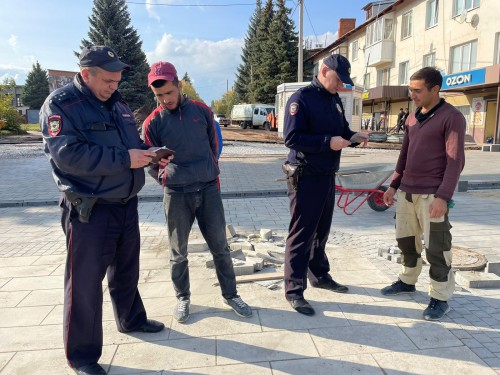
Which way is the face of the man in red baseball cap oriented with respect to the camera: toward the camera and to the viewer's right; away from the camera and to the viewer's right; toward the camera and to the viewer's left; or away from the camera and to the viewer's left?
toward the camera and to the viewer's left

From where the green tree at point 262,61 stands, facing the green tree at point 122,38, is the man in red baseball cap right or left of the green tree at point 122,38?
left

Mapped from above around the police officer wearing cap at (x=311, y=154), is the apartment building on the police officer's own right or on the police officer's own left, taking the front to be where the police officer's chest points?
on the police officer's own left

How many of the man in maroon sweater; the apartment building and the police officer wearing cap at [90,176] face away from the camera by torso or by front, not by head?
0

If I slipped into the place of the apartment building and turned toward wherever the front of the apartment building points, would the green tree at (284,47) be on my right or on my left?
on my right

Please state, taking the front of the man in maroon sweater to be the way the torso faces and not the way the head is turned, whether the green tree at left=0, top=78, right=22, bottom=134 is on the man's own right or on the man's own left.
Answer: on the man's own right

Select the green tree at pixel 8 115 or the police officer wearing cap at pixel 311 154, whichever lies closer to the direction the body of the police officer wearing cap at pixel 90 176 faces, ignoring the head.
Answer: the police officer wearing cap

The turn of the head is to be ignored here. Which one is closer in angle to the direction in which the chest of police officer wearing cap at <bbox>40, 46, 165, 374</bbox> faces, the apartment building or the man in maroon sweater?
the man in maroon sweater

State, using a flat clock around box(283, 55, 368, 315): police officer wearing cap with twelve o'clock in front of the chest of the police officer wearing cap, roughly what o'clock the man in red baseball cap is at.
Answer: The man in red baseball cap is roughly at 4 o'clock from the police officer wearing cap.

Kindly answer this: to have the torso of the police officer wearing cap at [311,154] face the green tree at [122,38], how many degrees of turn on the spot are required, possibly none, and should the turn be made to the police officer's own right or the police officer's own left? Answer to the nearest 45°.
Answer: approximately 180°

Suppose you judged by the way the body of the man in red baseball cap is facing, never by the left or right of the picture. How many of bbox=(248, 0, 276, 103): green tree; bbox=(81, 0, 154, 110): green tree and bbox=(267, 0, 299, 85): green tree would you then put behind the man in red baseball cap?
3

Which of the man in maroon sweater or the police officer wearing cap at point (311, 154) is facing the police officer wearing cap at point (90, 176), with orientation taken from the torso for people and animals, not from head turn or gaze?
the man in maroon sweater

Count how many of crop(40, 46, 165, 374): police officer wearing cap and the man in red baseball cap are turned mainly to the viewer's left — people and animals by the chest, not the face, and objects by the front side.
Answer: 0

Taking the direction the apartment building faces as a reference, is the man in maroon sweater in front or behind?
in front

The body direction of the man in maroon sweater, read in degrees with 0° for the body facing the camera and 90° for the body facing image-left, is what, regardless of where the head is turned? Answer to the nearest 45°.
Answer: approximately 45°

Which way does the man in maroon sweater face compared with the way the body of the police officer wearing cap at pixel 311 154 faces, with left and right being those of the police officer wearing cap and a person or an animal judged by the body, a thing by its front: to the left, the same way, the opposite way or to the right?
to the right

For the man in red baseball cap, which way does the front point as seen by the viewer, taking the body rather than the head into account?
toward the camera

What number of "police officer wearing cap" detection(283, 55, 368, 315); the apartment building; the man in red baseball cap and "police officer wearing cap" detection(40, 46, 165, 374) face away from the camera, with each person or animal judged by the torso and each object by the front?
0

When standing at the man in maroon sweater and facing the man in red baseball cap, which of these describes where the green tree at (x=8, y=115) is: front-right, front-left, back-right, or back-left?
front-right

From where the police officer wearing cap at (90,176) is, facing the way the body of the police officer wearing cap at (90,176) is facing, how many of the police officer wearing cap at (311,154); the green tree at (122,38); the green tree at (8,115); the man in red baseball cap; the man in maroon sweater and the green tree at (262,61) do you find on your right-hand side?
0

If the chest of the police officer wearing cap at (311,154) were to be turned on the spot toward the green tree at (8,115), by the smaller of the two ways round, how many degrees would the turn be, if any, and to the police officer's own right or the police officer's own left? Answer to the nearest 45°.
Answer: approximately 180°
